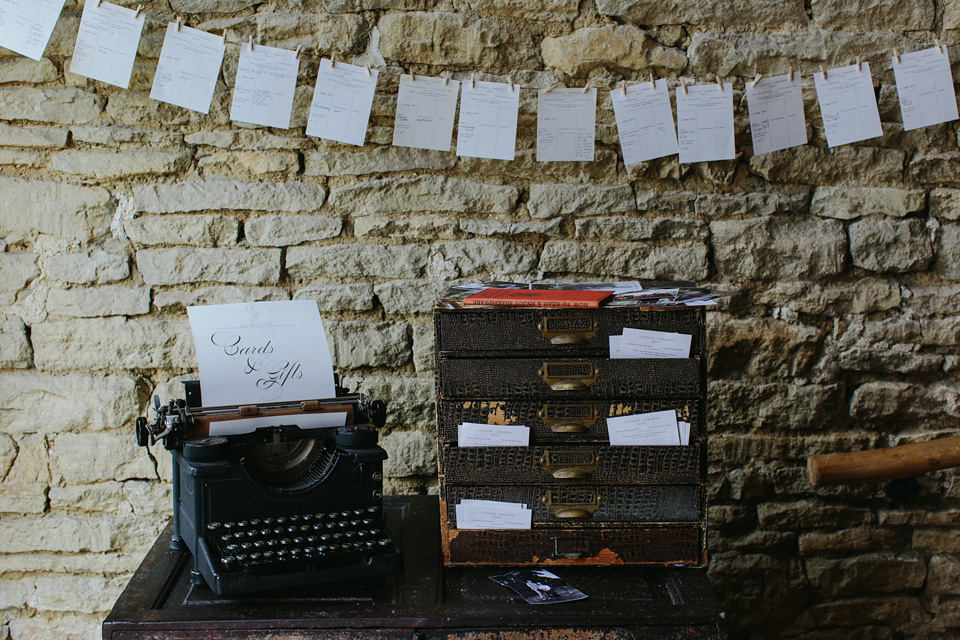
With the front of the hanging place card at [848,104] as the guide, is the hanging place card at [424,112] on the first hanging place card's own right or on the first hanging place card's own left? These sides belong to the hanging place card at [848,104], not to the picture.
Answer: on the first hanging place card's own right

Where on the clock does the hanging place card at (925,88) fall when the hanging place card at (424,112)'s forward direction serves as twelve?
the hanging place card at (925,88) is roughly at 9 o'clock from the hanging place card at (424,112).

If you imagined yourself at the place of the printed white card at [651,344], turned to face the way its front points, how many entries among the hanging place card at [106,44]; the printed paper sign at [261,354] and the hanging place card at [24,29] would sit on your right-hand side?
3
